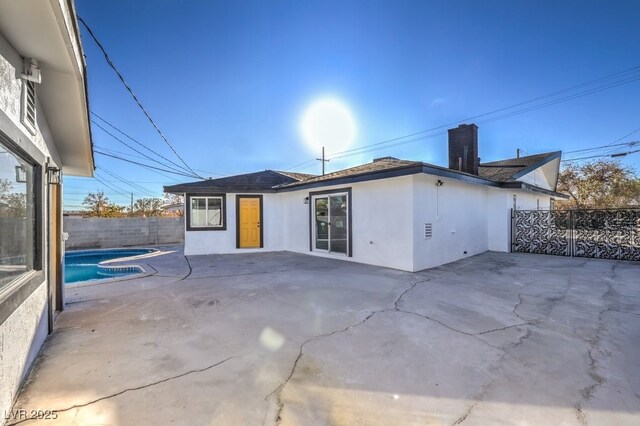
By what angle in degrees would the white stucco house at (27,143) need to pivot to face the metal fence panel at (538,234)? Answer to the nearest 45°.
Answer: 0° — it already faces it

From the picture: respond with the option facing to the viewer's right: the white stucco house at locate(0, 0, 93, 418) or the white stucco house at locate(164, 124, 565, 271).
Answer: the white stucco house at locate(0, 0, 93, 418)

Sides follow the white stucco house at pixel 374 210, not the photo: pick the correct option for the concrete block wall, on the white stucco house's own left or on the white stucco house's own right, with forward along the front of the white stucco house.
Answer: on the white stucco house's own right

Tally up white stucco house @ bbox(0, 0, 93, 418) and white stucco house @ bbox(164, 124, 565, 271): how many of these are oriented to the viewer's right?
1

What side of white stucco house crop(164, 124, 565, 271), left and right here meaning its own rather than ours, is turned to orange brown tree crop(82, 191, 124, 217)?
right

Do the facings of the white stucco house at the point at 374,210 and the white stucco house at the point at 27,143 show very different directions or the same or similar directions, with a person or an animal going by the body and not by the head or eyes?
very different directions

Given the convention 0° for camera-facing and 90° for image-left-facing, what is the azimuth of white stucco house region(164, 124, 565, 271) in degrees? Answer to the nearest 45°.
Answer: approximately 45°

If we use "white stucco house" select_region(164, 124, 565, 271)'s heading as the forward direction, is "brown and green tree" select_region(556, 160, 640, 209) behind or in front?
behind

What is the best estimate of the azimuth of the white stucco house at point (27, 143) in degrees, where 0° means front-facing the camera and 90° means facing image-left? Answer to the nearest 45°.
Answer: approximately 270°

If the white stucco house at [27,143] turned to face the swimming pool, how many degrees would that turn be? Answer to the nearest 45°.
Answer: approximately 90° to its left

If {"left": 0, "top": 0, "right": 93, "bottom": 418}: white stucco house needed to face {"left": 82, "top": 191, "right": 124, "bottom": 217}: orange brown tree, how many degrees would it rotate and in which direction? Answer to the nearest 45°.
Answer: approximately 90° to its left
